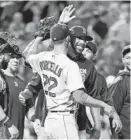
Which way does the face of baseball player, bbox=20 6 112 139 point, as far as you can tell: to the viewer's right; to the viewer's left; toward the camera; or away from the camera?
away from the camera

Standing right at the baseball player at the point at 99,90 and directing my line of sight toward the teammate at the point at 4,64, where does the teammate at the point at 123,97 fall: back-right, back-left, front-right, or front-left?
back-right

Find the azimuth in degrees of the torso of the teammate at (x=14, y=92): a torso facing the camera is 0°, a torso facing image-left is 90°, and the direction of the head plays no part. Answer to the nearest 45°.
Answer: approximately 315°

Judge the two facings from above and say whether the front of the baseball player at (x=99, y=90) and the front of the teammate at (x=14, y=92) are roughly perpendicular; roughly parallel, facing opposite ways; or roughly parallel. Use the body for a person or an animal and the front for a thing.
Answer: roughly perpendicular

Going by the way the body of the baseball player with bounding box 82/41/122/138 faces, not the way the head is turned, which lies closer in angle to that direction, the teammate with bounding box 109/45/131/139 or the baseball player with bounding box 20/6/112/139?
the baseball player
